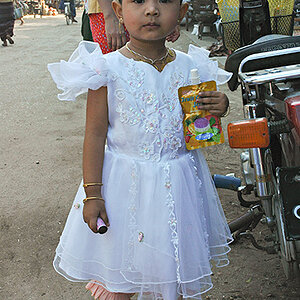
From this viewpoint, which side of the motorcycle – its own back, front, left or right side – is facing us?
back

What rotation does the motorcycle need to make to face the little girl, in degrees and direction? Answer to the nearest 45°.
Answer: approximately 135° to its left

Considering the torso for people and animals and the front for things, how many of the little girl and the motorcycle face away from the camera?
1

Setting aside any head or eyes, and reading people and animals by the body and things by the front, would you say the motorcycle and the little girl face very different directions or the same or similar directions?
very different directions

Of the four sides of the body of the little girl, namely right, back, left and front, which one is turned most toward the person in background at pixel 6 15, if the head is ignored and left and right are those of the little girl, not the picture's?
back

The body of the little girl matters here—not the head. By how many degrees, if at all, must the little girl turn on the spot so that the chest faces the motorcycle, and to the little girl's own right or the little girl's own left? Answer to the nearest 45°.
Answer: approximately 135° to the little girl's own left

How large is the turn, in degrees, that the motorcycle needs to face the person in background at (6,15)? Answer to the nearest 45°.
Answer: approximately 45° to its left

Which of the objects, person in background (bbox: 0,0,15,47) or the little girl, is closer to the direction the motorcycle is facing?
the person in background
